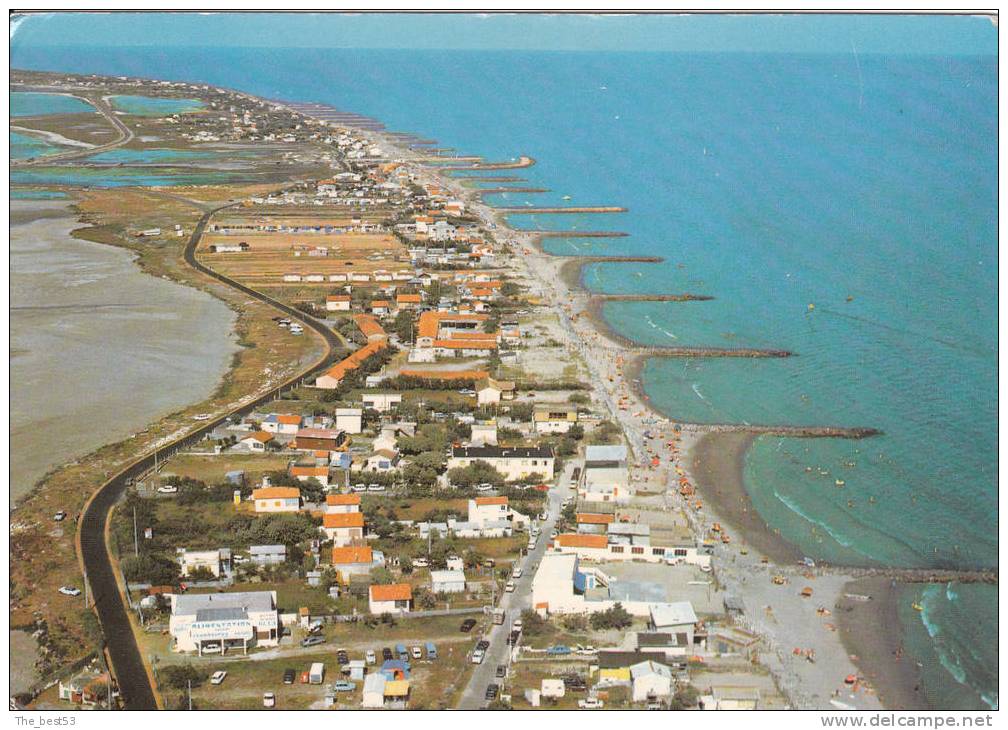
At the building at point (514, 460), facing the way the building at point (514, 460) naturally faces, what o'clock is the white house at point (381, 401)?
The white house is roughly at 5 o'clock from the building.

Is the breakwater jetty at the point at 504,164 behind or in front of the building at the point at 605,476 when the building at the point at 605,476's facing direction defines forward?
behind

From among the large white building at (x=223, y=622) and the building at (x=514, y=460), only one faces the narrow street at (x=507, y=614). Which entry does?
the building

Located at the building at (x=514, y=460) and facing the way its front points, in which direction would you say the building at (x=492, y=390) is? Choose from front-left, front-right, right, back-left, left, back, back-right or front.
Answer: back

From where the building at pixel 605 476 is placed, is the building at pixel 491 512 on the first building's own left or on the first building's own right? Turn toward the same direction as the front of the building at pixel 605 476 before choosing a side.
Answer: on the first building's own right

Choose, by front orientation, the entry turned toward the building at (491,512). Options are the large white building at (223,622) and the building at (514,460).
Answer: the building at (514,460)

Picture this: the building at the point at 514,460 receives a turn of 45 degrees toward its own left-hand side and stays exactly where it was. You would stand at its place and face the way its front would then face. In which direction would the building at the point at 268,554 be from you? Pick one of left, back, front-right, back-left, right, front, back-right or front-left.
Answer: right

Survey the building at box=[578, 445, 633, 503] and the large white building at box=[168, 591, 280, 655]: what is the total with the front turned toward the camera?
2

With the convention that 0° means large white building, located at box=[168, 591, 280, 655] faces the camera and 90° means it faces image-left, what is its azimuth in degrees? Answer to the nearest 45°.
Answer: approximately 0°

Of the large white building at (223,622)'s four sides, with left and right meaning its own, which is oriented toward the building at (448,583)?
left

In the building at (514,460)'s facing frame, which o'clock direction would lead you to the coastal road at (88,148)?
The coastal road is roughly at 5 o'clock from the building.

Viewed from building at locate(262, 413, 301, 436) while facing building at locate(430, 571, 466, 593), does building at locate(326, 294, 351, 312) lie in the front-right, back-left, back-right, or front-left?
back-left

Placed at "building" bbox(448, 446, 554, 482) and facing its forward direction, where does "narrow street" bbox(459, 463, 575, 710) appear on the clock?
The narrow street is roughly at 12 o'clock from the building.

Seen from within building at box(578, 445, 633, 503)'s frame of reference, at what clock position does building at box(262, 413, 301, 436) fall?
building at box(262, 413, 301, 436) is roughly at 4 o'clock from building at box(578, 445, 633, 503).

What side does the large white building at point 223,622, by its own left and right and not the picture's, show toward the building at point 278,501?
back
